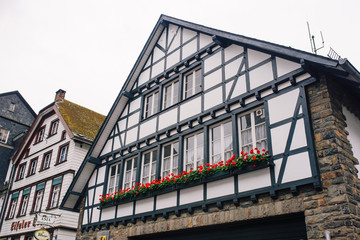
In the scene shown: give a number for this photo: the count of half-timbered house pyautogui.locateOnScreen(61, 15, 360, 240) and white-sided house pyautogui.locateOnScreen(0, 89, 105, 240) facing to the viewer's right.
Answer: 0

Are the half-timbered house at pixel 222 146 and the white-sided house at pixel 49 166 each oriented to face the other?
no

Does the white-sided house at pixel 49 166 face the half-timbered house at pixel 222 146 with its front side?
no

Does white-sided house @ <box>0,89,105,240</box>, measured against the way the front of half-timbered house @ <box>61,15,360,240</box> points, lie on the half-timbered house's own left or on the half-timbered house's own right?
on the half-timbered house's own right

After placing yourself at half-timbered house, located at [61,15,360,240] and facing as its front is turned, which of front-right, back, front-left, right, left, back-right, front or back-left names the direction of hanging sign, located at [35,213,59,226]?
right

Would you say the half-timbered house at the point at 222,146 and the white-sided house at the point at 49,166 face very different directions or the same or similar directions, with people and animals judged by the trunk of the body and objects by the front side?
same or similar directions

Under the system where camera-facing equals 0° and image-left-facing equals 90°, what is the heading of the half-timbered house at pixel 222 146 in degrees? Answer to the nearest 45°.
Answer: approximately 45°
